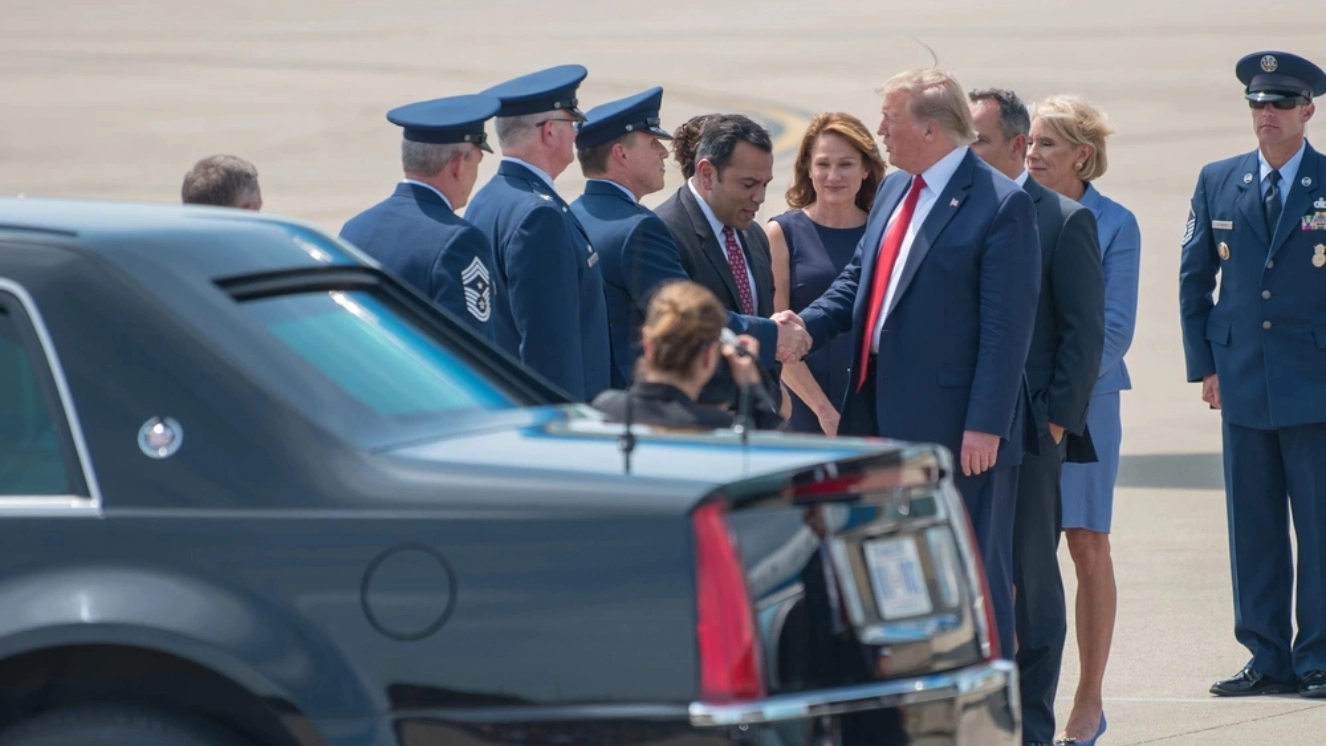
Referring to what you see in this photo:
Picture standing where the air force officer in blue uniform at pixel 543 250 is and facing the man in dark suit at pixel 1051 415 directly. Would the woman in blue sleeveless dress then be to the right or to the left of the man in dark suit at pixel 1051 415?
left

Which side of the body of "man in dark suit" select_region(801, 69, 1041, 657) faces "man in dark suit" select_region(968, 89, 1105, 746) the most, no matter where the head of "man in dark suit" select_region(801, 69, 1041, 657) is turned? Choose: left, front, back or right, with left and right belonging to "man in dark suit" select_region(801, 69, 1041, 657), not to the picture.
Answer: back

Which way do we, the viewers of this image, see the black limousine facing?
facing away from the viewer and to the left of the viewer

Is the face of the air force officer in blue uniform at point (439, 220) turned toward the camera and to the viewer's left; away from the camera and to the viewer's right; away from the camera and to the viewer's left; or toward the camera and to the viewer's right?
away from the camera and to the viewer's right

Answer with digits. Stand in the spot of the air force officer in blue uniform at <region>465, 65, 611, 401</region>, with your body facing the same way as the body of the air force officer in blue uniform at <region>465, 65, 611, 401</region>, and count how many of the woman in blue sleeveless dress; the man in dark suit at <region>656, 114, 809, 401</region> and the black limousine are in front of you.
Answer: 2

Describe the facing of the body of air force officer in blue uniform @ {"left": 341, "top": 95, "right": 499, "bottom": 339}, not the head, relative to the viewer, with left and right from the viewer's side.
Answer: facing away from the viewer and to the right of the viewer
